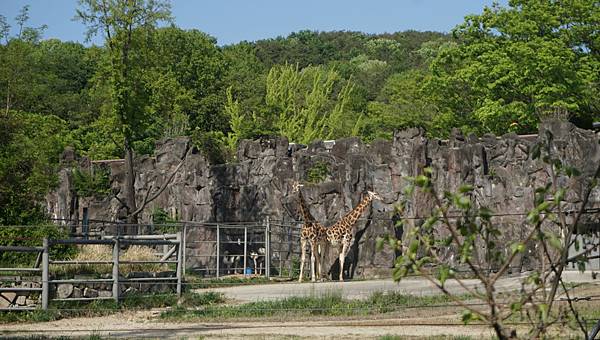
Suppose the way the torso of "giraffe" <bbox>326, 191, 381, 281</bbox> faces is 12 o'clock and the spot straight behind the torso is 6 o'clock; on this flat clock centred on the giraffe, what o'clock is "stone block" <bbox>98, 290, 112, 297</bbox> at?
The stone block is roughly at 4 o'clock from the giraffe.

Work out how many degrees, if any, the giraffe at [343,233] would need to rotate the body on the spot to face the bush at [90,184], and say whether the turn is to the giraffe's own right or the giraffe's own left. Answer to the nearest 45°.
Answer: approximately 135° to the giraffe's own left

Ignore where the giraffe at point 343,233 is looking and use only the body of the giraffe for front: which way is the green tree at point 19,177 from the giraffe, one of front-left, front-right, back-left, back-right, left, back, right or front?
back-right

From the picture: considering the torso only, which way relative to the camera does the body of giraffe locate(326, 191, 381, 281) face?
to the viewer's right

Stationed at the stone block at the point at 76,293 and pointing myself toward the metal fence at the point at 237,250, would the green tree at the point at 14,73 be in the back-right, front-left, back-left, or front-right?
front-left

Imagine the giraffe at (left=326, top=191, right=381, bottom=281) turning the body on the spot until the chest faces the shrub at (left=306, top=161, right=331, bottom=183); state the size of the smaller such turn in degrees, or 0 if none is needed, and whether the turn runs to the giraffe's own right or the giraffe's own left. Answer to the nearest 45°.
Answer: approximately 90° to the giraffe's own left

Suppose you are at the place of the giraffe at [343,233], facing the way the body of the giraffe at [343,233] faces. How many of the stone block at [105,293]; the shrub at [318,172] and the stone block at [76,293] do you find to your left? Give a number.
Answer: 1

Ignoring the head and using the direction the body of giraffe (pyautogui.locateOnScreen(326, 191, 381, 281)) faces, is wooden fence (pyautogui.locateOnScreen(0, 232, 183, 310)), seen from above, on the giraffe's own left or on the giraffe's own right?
on the giraffe's own right

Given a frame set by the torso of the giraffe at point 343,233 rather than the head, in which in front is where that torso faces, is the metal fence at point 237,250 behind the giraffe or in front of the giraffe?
behind

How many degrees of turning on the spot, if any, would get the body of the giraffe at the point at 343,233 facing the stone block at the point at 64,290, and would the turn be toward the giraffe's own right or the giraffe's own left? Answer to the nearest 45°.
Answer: approximately 135° to the giraffe's own right

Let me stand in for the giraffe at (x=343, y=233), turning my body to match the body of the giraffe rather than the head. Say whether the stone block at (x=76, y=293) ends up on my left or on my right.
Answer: on my right

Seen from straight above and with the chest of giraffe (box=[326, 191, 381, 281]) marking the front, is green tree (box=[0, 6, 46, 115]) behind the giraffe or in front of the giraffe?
behind
